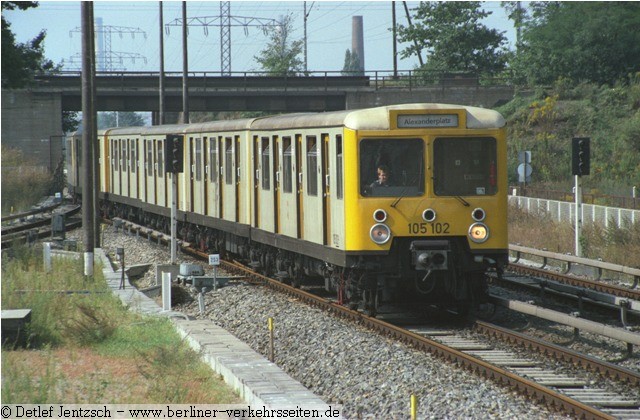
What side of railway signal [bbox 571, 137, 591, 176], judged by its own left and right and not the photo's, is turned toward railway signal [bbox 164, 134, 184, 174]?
right

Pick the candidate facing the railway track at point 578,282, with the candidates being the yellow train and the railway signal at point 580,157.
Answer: the railway signal

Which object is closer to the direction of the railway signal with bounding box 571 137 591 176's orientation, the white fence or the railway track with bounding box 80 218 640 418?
the railway track

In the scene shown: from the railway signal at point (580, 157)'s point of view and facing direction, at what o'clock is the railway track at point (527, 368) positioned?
The railway track is roughly at 12 o'clock from the railway signal.
